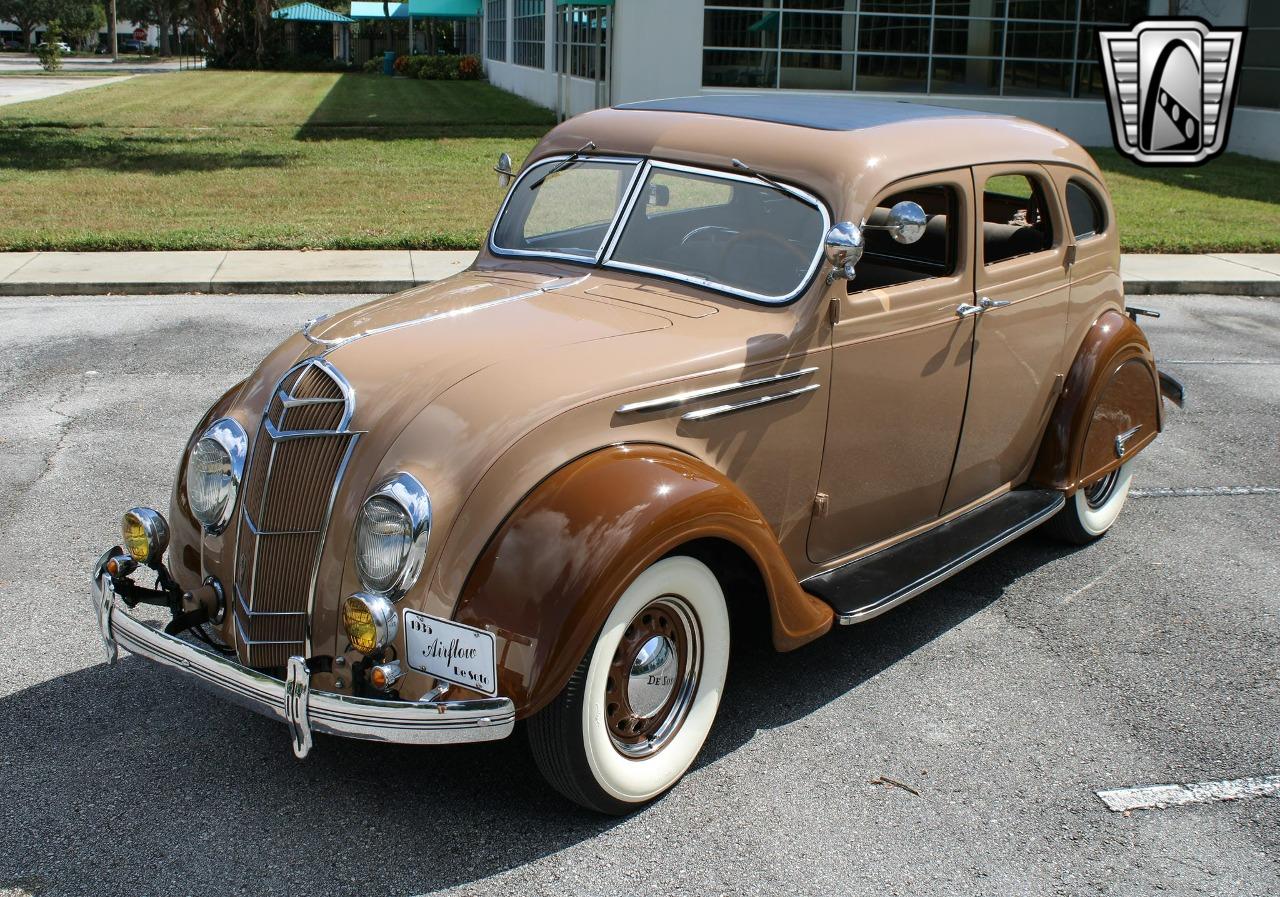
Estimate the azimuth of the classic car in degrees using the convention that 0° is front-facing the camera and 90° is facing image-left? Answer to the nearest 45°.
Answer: approximately 45°

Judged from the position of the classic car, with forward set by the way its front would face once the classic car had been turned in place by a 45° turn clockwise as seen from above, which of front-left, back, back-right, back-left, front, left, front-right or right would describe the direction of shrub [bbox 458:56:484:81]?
right
